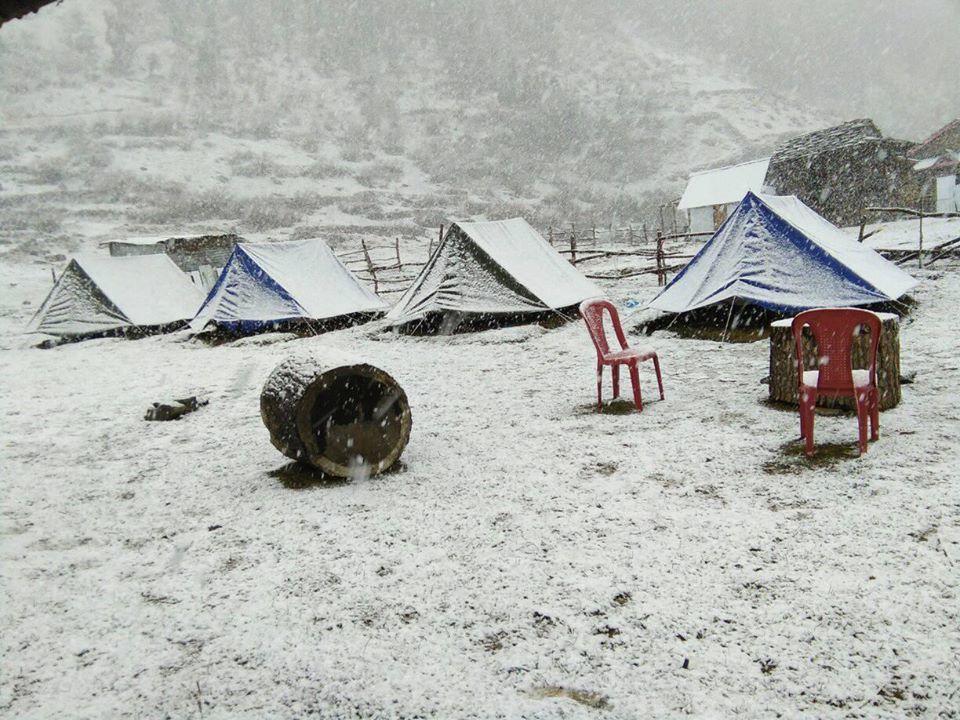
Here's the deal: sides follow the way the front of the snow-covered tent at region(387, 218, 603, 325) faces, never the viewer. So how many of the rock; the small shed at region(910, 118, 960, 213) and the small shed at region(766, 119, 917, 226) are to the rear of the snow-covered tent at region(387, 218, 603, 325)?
2

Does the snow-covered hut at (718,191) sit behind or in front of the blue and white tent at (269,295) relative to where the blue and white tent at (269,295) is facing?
behind

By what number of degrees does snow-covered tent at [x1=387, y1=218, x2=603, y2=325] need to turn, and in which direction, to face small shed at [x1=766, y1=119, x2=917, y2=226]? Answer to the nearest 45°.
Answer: approximately 180°

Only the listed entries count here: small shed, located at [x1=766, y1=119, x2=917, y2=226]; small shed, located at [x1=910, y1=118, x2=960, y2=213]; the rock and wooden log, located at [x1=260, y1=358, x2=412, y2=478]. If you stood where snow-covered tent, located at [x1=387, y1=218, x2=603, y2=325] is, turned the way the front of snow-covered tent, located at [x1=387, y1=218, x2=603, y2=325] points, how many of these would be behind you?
2

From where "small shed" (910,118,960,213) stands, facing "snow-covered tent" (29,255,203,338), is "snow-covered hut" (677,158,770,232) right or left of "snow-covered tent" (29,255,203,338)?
right
